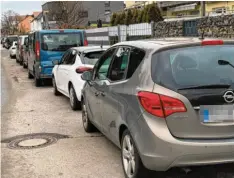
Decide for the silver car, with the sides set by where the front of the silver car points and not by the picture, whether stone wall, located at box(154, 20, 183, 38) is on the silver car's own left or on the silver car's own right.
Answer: on the silver car's own right

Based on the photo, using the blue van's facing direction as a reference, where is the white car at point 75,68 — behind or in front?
behind

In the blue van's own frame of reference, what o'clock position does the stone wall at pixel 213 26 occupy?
The stone wall is roughly at 4 o'clock from the blue van.

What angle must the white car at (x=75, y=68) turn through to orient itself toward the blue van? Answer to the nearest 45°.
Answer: approximately 45° to its right

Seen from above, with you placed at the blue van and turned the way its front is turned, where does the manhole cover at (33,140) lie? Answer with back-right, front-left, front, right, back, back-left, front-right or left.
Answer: back

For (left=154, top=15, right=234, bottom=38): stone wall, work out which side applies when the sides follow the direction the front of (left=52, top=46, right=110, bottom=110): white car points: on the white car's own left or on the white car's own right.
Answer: on the white car's own right

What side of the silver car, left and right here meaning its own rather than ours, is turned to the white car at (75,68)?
front

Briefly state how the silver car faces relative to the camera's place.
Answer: facing away from the viewer and to the left of the viewer

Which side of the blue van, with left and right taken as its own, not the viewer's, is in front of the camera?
back

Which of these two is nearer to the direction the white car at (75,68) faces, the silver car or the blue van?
the blue van
